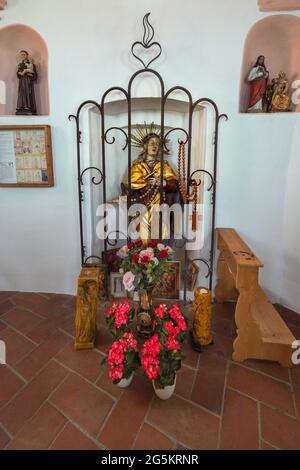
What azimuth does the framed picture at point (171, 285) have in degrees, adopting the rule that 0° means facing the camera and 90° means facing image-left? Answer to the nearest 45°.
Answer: approximately 0°

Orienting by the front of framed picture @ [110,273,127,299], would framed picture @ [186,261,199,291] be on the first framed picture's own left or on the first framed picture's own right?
on the first framed picture's own left

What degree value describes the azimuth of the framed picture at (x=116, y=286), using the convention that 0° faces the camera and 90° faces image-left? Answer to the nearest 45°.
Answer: approximately 0°

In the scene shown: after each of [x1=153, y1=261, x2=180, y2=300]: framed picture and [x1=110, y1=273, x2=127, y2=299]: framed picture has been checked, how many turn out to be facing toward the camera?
2
